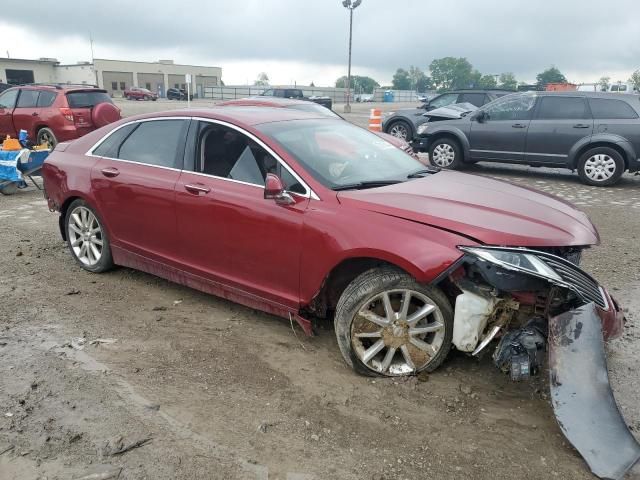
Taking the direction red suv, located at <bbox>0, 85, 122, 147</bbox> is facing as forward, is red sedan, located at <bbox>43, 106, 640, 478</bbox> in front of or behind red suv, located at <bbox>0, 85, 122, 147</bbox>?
behind

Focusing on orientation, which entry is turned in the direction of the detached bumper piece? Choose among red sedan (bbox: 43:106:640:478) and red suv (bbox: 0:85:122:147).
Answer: the red sedan

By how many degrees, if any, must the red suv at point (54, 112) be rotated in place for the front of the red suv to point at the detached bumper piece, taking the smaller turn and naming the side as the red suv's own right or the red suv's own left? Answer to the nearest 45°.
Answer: approximately 135° to the red suv's own left

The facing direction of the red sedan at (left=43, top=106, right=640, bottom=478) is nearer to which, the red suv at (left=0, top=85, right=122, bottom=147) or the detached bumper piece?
the detached bumper piece

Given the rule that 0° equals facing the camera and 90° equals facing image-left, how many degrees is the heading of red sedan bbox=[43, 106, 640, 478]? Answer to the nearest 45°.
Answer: approximately 315°

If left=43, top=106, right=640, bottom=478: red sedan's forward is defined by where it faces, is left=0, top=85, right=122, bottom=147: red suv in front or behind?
behind

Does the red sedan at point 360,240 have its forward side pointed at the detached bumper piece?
yes

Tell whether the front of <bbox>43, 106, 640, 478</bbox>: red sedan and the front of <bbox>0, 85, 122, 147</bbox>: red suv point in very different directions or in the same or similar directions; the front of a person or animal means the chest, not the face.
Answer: very different directions

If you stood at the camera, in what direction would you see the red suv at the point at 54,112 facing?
facing away from the viewer and to the left of the viewer
